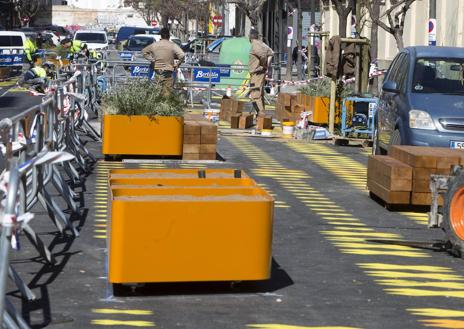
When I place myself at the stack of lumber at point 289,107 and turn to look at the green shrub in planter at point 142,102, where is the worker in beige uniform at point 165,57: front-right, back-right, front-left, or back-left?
front-right

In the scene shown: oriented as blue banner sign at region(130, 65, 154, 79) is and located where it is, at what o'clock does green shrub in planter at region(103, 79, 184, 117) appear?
The green shrub in planter is roughly at 12 o'clock from the blue banner sign.

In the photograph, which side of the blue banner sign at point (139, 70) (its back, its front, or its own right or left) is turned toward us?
front

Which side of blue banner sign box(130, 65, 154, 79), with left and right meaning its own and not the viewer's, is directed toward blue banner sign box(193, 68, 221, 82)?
left

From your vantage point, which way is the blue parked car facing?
toward the camera

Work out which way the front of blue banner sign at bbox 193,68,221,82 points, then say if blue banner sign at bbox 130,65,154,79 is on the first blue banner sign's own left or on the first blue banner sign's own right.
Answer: on the first blue banner sign's own right

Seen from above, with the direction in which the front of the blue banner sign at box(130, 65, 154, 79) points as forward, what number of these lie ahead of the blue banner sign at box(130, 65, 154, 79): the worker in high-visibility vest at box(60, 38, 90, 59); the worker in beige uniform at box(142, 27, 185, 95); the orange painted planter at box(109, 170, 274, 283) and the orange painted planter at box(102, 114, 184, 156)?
3

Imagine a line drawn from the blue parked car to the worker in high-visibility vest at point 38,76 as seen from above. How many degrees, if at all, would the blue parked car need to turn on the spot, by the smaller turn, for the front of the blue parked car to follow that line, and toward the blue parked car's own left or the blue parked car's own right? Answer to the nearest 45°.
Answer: approximately 135° to the blue parked car's own right

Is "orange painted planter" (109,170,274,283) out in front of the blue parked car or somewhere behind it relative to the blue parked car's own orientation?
in front

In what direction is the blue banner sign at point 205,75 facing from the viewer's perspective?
toward the camera

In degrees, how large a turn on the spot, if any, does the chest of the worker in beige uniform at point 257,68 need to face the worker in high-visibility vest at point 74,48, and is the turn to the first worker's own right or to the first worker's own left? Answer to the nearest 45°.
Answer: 0° — they already face them

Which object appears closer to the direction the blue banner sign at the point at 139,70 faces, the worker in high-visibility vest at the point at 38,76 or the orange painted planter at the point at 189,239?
the orange painted planter

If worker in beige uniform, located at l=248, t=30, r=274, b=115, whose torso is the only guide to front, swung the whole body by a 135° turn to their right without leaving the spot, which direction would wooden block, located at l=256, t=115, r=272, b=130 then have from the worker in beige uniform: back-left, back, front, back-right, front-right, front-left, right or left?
right
